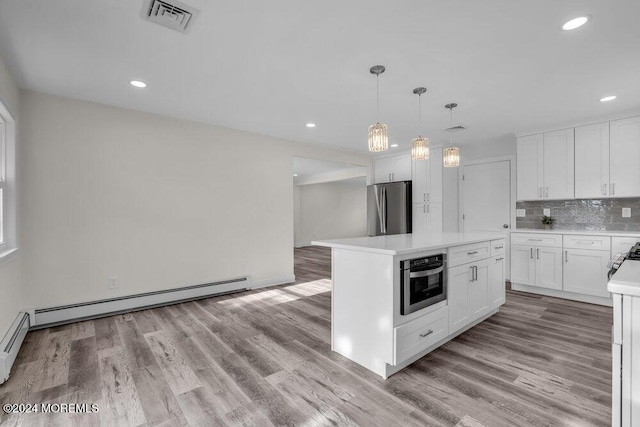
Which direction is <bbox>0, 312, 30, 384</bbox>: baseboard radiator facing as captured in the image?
to the viewer's right

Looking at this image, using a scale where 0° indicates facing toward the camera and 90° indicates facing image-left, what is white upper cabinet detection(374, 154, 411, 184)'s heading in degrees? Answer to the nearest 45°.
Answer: approximately 45°

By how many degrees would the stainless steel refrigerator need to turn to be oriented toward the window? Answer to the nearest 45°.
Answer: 0° — it already faces it

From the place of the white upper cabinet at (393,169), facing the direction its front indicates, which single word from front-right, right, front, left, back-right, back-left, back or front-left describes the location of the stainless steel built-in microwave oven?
front-left

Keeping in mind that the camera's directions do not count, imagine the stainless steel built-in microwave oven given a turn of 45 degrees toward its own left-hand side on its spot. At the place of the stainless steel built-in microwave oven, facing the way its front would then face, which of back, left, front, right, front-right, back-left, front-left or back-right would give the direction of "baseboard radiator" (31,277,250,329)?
back

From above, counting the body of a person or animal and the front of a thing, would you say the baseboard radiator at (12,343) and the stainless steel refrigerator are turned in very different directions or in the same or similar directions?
very different directions

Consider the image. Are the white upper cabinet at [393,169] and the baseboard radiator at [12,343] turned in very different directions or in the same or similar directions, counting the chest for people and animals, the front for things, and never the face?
very different directions

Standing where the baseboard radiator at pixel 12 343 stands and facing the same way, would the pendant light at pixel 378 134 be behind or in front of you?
in front

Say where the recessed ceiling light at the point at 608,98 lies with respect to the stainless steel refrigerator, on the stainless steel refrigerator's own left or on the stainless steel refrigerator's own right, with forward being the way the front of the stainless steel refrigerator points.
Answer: on the stainless steel refrigerator's own left

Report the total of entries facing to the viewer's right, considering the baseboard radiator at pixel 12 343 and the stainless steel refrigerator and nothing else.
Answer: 1

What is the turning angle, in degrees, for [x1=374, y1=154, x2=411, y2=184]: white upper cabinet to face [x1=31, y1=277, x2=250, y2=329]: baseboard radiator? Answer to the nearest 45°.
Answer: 0° — it already faces it

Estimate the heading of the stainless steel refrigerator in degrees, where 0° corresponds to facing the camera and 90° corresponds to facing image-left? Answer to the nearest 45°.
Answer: approximately 45°
